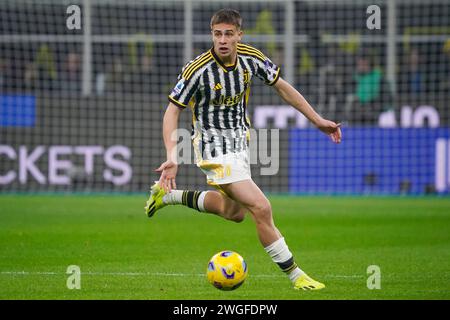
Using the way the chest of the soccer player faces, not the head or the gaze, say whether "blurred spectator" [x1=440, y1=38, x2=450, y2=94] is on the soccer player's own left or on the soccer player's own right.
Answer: on the soccer player's own left

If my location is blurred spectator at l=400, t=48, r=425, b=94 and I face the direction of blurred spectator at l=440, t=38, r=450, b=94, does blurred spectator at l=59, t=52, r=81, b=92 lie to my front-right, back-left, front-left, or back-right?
back-left

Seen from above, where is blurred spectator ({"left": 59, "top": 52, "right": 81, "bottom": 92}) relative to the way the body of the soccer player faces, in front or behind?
behind

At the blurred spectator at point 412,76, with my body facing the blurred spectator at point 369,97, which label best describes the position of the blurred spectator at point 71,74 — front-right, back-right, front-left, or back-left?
front-right

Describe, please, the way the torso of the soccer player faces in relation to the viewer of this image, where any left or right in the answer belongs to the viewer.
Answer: facing the viewer and to the right of the viewer

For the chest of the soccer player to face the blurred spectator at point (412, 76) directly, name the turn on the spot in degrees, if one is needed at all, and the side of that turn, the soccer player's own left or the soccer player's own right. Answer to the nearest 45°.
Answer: approximately 135° to the soccer player's own left

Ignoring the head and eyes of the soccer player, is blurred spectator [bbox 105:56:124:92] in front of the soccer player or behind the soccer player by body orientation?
behind
